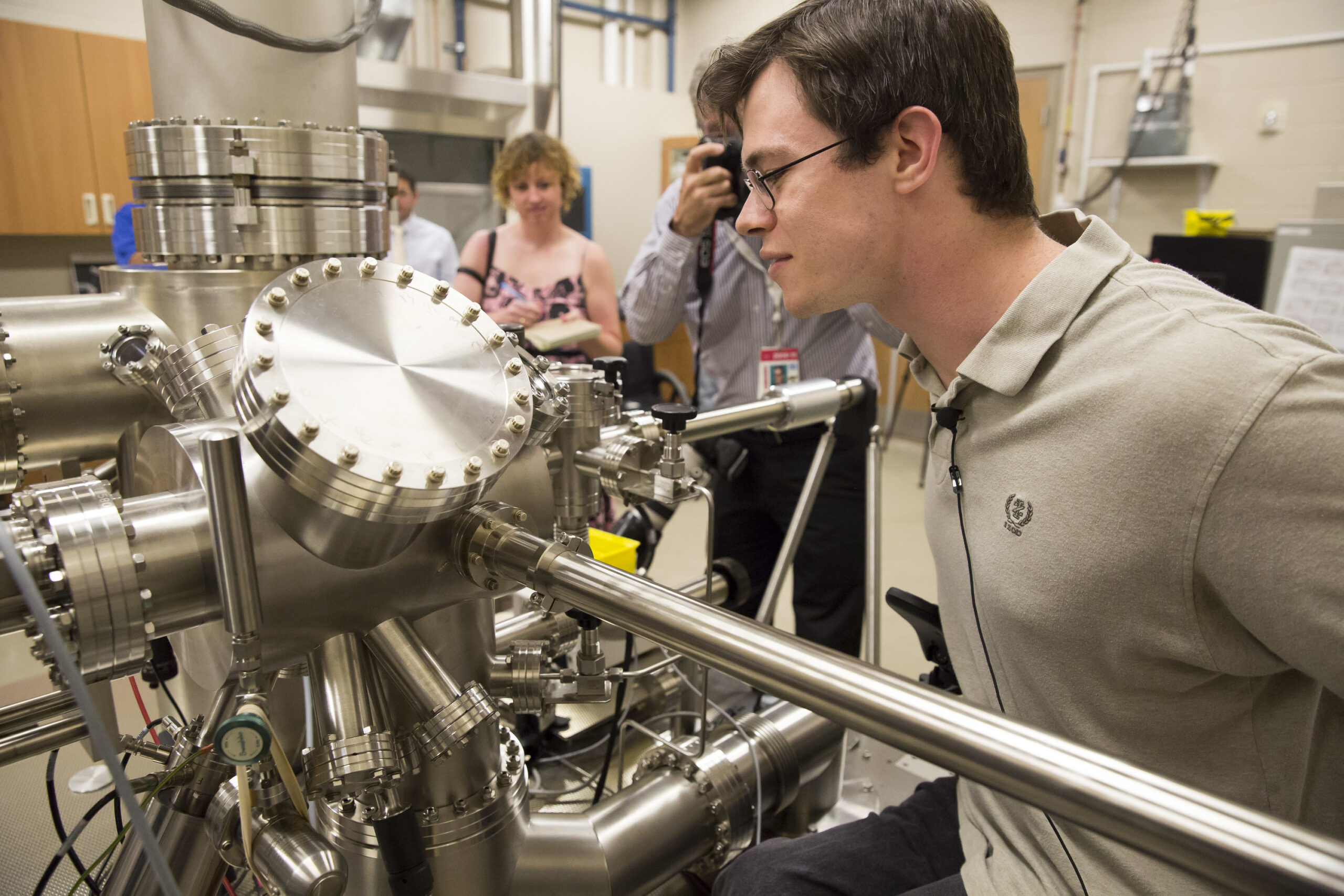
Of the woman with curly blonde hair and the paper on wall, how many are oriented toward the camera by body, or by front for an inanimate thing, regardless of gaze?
2

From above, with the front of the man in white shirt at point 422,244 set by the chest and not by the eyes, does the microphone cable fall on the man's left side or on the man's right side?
on the man's left side

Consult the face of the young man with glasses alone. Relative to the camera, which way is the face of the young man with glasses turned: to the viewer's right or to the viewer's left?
to the viewer's left

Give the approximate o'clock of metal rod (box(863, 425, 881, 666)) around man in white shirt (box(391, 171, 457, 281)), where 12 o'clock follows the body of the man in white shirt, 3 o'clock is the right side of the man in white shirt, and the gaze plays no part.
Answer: The metal rod is roughly at 10 o'clock from the man in white shirt.

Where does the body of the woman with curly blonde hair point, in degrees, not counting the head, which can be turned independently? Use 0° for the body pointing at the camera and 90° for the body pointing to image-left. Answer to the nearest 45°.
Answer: approximately 0°

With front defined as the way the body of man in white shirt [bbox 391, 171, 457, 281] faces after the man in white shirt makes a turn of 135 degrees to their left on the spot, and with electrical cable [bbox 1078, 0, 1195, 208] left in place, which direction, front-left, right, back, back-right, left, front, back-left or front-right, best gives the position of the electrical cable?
front

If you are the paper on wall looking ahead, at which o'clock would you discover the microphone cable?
The microphone cable is roughly at 12 o'clock from the paper on wall.
